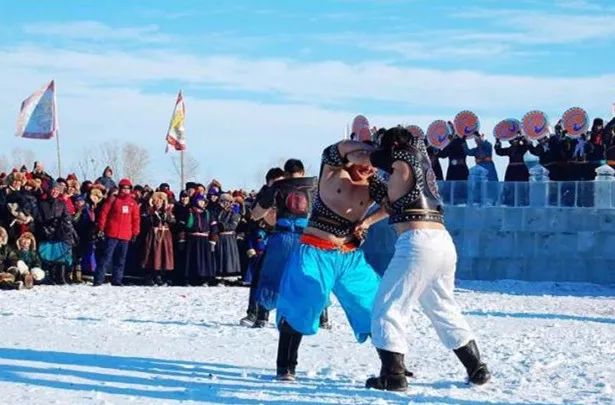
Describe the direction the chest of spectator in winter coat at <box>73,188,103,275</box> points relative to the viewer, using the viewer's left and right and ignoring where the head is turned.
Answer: facing the viewer and to the right of the viewer

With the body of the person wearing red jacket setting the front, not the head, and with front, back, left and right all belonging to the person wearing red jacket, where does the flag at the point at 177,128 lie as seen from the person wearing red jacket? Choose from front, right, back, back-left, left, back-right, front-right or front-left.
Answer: back

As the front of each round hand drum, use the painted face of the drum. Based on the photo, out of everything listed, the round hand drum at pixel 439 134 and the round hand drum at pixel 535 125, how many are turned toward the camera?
2

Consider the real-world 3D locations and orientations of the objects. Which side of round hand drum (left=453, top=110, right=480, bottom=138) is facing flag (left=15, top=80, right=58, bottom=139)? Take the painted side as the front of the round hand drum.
right

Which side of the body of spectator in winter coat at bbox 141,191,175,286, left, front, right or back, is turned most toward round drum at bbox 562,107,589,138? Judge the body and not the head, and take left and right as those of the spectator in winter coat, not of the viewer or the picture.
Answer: left

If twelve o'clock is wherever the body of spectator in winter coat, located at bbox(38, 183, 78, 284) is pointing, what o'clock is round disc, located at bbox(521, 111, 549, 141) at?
The round disc is roughly at 9 o'clock from the spectator in winter coat.

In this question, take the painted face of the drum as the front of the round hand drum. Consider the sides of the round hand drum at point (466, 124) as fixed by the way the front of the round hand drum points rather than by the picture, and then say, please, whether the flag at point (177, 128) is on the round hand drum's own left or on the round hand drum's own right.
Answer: on the round hand drum's own right
